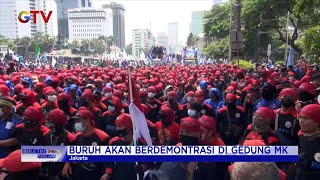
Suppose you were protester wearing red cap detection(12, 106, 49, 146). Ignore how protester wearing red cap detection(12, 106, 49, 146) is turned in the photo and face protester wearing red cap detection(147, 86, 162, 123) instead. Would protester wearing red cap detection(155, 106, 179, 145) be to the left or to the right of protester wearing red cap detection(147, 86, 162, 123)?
right

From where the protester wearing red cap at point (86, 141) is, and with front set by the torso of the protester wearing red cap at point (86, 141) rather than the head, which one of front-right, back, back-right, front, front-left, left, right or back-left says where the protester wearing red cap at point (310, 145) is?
left

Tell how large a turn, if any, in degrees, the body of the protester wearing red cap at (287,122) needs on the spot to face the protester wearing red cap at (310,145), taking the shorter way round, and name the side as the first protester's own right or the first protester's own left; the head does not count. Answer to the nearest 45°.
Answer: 0° — they already face them

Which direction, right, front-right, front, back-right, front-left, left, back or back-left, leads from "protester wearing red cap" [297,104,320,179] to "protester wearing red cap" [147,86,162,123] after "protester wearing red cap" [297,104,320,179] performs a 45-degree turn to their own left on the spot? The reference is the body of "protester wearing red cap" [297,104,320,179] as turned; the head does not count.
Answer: back-right

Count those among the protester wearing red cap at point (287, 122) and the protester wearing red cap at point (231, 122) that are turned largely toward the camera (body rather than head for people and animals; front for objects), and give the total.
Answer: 2

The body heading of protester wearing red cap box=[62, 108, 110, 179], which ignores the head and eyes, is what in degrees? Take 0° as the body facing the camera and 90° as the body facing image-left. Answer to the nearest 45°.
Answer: approximately 45°

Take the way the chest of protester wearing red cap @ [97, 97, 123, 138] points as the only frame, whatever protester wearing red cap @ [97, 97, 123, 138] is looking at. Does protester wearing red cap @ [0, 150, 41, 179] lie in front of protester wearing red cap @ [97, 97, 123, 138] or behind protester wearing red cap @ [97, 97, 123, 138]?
in front

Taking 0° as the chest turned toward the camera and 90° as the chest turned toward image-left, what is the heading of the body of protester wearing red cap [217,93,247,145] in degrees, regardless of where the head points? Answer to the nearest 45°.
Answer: approximately 0°

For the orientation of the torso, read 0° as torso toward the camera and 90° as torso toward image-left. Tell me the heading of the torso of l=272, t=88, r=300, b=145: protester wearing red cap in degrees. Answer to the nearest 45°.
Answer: approximately 0°
